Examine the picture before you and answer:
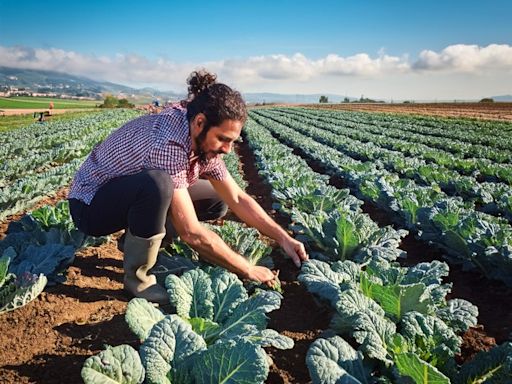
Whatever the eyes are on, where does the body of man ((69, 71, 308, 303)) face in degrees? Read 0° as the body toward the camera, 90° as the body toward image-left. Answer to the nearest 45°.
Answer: approximately 315°

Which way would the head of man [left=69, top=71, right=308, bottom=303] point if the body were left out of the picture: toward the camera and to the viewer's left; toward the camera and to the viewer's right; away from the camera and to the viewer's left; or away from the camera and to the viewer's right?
toward the camera and to the viewer's right
